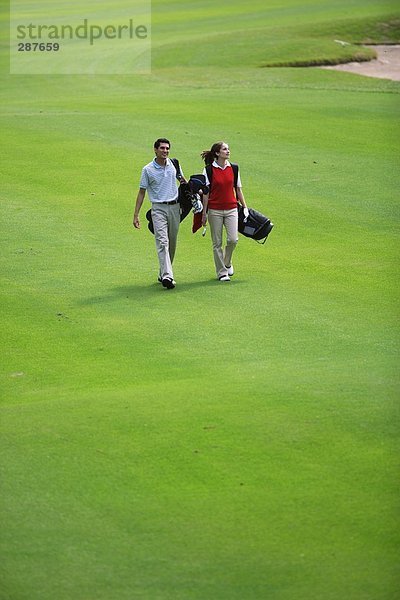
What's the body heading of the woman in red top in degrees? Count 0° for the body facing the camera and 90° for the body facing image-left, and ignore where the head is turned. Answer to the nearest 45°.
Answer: approximately 0°

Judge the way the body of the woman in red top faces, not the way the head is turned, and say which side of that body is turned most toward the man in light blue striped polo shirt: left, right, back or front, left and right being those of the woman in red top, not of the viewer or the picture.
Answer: right

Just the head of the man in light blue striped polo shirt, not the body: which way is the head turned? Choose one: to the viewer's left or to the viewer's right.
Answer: to the viewer's right
